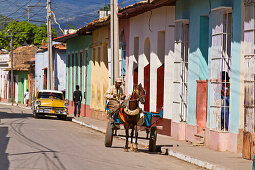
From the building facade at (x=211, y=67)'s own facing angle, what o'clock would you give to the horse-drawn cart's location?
The horse-drawn cart is roughly at 1 o'clock from the building facade.

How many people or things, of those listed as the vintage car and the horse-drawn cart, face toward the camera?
2

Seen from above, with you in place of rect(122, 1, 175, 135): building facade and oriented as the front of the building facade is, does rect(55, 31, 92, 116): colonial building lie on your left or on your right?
on your right

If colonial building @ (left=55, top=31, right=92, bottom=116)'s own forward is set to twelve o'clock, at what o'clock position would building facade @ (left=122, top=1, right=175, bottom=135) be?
The building facade is roughly at 10 o'clock from the colonial building.

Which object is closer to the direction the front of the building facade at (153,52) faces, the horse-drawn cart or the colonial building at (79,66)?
the horse-drawn cart

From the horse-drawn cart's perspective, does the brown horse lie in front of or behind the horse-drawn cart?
in front

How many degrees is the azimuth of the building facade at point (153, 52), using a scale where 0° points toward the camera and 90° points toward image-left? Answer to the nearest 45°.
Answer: approximately 45°

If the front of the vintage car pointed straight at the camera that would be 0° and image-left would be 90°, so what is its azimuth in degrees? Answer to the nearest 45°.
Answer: approximately 0°

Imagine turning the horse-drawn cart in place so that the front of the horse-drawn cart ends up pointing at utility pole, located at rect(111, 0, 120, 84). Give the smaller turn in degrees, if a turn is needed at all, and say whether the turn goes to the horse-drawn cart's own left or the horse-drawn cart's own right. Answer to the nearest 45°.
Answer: approximately 180°

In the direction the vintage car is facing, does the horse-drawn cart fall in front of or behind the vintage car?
in front

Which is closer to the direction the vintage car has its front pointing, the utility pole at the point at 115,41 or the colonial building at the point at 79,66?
the utility pole

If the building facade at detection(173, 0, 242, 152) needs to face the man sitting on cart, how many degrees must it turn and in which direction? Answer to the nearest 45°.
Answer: approximately 45° to its right
